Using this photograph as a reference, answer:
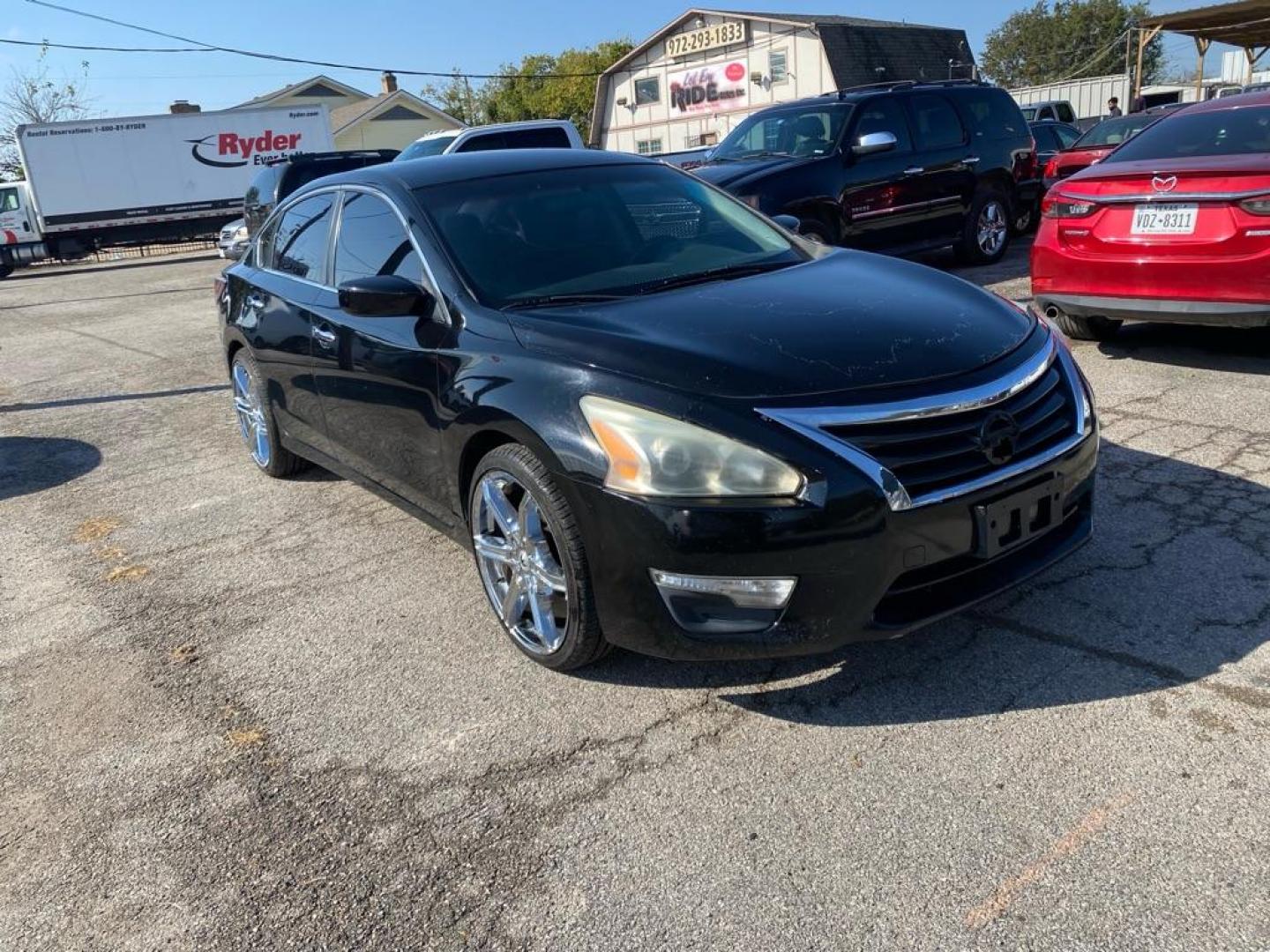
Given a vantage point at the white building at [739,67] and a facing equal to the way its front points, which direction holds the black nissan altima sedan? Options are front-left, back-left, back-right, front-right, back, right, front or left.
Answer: front-left

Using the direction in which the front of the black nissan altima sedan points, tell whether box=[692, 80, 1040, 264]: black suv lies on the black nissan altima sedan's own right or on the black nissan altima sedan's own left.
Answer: on the black nissan altima sedan's own left

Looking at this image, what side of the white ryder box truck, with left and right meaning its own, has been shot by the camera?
left

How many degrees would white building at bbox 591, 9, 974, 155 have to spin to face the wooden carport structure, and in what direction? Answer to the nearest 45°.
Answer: approximately 90° to its left

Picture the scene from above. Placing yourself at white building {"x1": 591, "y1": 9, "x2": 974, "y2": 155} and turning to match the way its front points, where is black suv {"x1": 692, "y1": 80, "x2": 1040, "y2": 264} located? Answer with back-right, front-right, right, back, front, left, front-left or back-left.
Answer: front-left

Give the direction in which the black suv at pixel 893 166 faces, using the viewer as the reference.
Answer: facing the viewer and to the left of the viewer

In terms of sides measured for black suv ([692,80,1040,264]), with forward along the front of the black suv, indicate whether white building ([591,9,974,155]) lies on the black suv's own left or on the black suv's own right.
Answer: on the black suv's own right

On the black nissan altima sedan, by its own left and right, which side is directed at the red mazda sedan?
left

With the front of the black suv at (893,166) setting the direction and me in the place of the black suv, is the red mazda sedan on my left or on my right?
on my left

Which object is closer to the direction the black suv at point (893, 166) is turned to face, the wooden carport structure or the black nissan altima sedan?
the black nissan altima sedan

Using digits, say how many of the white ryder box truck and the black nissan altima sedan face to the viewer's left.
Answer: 1

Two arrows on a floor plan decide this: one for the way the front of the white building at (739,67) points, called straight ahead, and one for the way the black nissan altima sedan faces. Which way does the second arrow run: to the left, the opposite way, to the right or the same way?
to the left

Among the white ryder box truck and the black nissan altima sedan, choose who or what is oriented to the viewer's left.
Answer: the white ryder box truck

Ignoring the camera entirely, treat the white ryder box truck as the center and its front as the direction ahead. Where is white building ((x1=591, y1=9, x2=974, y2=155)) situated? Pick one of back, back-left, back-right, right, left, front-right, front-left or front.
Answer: back

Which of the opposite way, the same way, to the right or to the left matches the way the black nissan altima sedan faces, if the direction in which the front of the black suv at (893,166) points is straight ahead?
to the left
